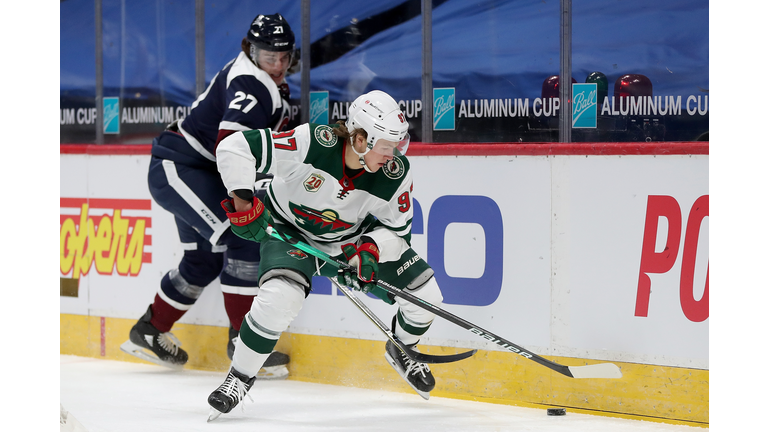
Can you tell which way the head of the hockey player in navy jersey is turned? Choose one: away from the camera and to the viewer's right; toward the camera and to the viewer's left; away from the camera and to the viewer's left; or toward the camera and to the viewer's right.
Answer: toward the camera and to the viewer's right

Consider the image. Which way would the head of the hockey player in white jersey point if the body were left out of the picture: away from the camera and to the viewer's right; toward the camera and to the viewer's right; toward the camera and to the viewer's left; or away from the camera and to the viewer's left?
toward the camera and to the viewer's right

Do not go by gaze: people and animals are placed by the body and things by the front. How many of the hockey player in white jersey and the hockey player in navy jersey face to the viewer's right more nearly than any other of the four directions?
1

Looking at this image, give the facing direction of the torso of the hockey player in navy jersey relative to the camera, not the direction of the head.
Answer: to the viewer's right

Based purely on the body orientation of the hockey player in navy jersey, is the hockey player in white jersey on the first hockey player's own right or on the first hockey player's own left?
on the first hockey player's own right

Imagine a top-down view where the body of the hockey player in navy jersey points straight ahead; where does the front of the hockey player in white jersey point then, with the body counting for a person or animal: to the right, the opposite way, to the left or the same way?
to the right

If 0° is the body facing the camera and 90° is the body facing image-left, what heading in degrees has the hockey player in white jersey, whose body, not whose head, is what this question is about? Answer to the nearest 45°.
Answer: approximately 0°
